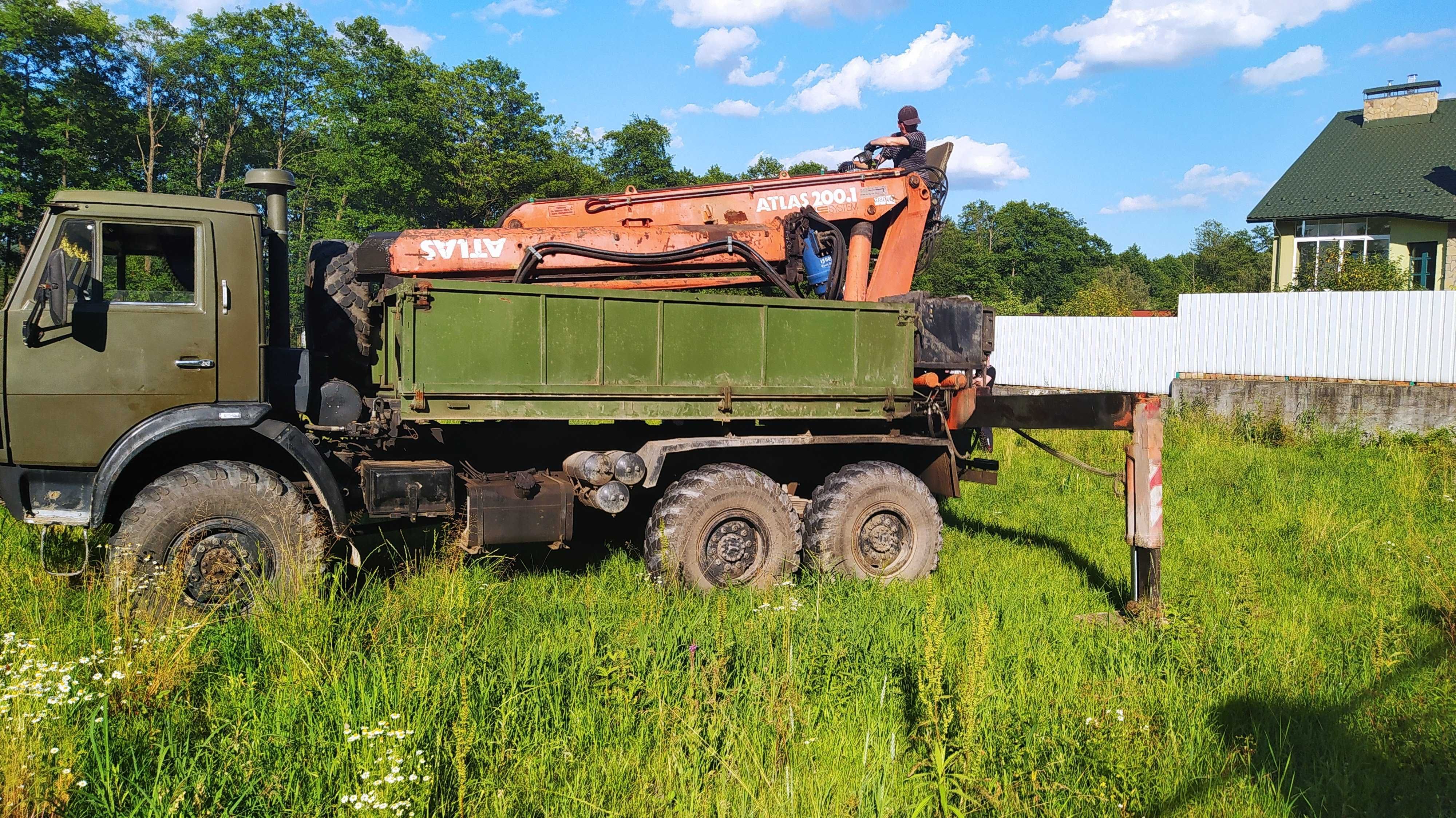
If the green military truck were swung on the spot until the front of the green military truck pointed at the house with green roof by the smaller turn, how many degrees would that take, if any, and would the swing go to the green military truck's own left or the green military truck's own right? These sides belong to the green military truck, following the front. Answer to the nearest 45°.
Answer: approximately 135° to the green military truck's own right

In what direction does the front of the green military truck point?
to the viewer's left

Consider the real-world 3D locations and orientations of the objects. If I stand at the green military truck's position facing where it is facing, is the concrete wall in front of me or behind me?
behind
